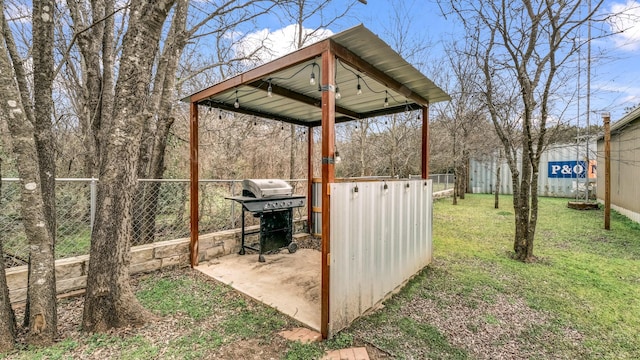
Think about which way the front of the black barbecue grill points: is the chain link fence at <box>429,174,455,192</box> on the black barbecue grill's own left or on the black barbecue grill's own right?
on the black barbecue grill's own left

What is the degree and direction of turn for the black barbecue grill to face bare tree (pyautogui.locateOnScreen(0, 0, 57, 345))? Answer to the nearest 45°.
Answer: approximately 90° to its right

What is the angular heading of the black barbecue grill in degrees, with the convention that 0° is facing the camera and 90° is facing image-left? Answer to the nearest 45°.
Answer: approximately 315°

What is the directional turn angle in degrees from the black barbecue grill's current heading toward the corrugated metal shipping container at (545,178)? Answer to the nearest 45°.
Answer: approximately 90° to its left

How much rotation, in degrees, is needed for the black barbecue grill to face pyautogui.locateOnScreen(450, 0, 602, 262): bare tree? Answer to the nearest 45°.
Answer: approximately 45° to its left

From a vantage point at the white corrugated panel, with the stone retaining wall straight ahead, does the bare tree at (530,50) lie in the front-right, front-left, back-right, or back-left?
back-right

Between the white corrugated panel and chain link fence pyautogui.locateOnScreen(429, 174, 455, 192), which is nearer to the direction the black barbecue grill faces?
the white corrugated panel
